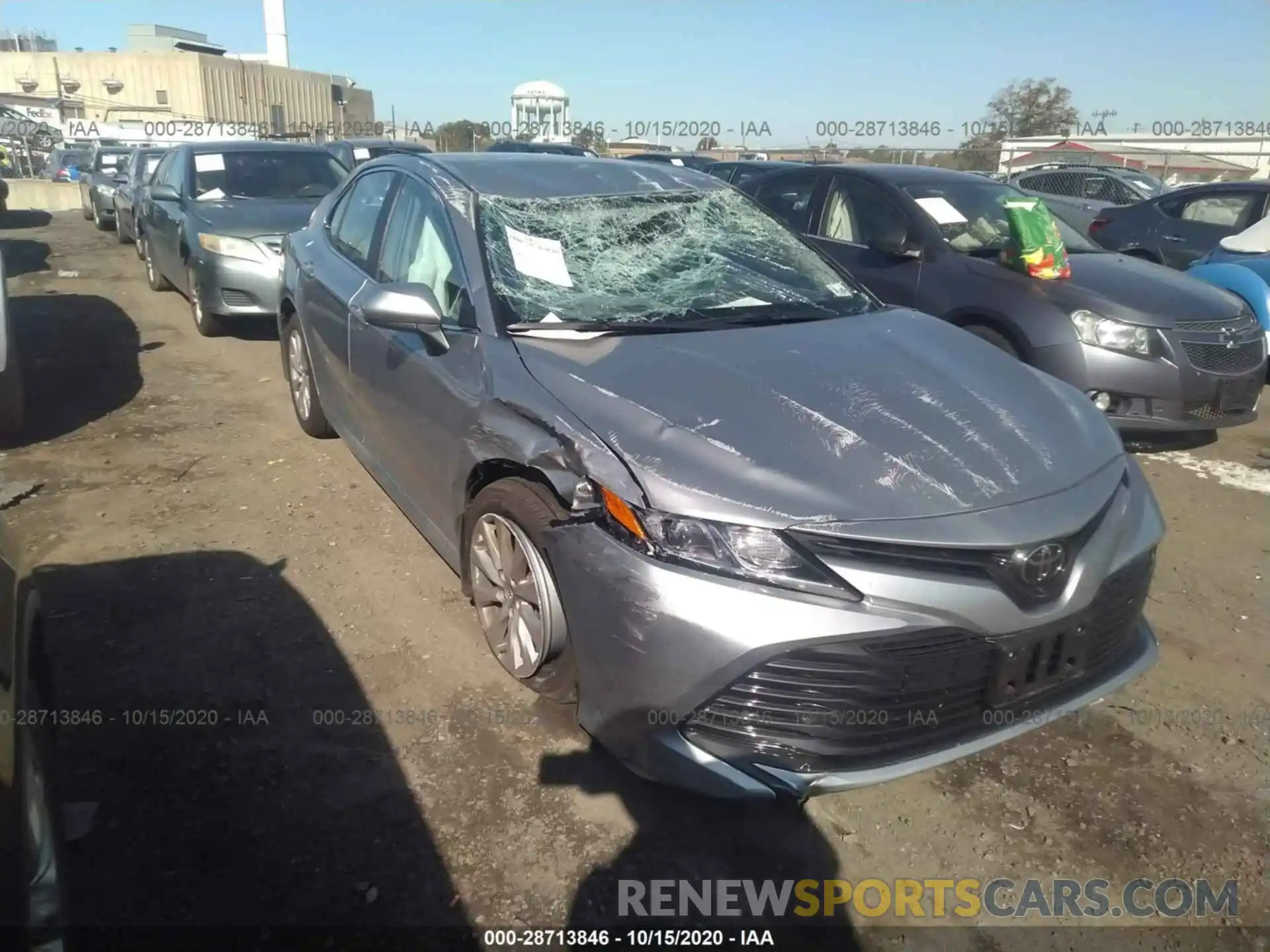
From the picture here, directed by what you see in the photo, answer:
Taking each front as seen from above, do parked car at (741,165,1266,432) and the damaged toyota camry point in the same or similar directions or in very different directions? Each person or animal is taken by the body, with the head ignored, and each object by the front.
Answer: same or similar directions

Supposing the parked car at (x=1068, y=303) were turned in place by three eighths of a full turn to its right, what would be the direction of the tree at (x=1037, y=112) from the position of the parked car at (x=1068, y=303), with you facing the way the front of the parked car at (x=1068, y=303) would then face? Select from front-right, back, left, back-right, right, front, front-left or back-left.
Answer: right

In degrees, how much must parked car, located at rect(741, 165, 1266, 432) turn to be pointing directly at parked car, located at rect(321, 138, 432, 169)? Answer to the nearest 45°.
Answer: approximately 180°

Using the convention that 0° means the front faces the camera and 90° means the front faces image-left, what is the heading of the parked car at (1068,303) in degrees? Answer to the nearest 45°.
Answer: approximately 315°

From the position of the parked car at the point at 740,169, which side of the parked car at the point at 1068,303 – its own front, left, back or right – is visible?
back

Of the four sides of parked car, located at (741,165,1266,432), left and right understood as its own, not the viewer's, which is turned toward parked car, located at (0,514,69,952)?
right

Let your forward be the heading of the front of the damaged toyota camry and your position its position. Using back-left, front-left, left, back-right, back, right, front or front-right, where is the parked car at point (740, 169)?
back-left

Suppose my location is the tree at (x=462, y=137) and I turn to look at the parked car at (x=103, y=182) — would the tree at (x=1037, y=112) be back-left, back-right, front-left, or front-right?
front-left

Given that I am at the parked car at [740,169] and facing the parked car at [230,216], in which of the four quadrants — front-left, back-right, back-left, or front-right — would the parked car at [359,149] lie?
front-right

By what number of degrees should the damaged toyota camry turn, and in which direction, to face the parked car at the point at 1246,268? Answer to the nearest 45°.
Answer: approximately 90° to its left

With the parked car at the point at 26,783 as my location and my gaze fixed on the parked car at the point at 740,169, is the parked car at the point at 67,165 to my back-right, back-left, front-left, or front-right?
front-left

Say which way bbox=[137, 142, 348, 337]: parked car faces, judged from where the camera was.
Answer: facing the viewer and to the right of the viewer

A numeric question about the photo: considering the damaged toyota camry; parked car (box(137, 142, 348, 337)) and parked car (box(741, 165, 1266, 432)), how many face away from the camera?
0
